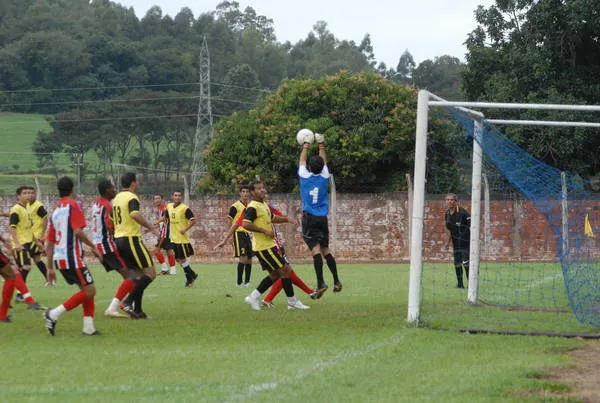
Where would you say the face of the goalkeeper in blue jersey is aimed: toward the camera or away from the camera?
away from the camera

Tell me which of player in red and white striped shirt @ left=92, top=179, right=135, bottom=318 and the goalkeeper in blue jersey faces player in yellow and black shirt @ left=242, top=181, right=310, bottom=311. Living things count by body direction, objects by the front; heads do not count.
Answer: the player in red and white striped shirt

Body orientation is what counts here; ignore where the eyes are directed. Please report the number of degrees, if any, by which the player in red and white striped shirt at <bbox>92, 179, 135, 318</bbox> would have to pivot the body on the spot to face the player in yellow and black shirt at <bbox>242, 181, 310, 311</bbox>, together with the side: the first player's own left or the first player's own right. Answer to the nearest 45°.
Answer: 0° — they already face them

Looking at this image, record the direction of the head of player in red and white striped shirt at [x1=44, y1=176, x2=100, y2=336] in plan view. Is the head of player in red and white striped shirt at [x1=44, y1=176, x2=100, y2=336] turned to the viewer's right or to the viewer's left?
to the viewer's right

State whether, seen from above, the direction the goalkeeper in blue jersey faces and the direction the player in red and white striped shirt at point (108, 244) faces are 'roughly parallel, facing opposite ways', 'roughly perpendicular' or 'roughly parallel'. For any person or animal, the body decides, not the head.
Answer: roughly perpendicular

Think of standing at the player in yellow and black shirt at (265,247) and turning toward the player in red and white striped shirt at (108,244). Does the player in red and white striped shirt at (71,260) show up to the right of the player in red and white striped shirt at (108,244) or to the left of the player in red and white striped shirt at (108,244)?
left

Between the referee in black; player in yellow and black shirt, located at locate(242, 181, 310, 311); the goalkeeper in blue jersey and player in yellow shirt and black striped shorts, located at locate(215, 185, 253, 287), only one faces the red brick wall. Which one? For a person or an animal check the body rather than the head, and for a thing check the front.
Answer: the goalkeeper in blue jersey

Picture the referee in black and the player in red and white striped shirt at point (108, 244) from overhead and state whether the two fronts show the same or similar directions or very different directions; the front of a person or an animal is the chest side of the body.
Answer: very different directions

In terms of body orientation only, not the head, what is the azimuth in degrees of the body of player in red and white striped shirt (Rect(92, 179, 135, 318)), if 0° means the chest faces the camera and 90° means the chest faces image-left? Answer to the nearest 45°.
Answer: approximately 270°
